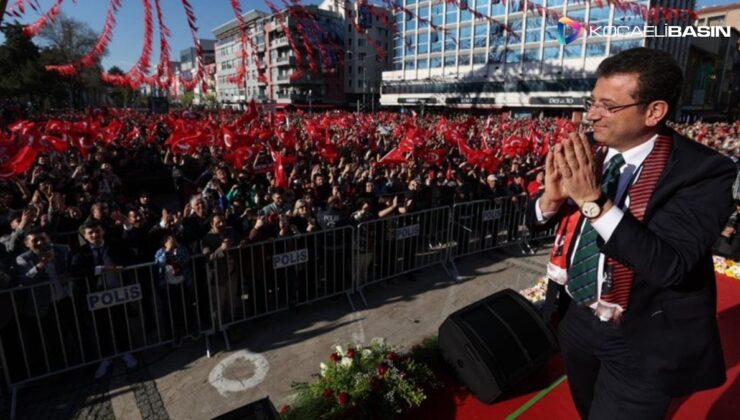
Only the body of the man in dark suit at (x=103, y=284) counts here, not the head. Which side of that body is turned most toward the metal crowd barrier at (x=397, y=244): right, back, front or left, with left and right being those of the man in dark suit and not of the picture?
left

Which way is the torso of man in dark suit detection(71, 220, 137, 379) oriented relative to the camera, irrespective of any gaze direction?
toward the camera

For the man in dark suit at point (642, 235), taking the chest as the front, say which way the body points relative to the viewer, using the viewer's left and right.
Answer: facing the viewer and to the left of the viewer

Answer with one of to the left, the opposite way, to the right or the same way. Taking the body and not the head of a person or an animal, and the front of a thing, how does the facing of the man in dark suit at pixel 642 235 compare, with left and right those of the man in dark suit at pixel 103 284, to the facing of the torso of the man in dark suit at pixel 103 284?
to the right

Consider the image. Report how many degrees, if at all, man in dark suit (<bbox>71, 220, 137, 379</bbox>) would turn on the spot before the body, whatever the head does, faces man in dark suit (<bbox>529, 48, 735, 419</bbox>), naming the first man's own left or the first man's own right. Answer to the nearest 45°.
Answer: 0° — they already face them

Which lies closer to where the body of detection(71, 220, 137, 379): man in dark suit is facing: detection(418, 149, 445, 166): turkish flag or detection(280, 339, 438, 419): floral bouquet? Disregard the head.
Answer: the floral bouquet

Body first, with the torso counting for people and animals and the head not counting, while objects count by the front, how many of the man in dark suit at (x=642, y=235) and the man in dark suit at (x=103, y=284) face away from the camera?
0

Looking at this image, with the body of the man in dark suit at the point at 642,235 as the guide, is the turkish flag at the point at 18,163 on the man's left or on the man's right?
on the man's right

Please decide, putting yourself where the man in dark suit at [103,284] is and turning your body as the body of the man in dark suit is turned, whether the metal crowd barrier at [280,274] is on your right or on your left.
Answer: on your left

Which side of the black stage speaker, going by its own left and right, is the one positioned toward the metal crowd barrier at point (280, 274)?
back

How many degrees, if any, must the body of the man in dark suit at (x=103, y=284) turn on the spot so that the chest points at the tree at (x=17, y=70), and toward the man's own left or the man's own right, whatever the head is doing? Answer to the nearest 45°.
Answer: approximately 180°

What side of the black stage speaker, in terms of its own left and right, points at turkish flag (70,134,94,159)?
back

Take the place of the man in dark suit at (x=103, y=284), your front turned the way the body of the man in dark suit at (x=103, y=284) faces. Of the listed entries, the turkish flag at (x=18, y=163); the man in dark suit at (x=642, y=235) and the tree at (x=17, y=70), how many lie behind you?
2
